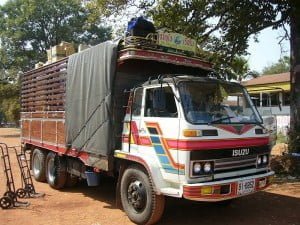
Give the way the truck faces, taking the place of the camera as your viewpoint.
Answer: facing the viewer and to the right of the viewer

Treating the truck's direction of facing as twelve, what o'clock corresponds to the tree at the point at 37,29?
The tree is roughly at 7 o'clock from the truck.

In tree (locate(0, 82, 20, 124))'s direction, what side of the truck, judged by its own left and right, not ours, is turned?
back
